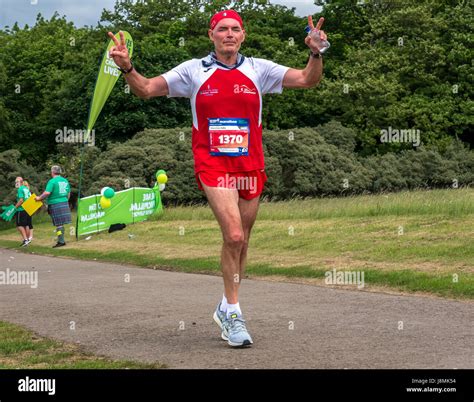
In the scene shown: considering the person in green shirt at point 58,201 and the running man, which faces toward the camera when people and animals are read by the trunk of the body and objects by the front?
the running man

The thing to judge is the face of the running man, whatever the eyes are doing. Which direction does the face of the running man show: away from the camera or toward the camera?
toward the camera

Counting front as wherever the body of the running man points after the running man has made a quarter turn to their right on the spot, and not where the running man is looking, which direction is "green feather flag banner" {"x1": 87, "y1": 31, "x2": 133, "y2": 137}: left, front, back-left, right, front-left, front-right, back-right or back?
right

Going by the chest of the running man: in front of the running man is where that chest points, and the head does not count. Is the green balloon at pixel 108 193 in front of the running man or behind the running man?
behind

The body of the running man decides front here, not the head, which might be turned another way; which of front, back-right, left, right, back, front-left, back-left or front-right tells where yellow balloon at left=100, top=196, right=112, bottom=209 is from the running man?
back

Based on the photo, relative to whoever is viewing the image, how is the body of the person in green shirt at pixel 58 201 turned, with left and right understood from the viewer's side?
facing away from the viewer and to the left of the viewer

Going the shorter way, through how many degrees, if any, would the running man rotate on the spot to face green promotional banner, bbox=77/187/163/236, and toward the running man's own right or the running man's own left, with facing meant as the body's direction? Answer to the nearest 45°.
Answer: approximately 180°

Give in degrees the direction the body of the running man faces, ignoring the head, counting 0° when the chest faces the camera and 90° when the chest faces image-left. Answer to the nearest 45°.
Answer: approximately 0°

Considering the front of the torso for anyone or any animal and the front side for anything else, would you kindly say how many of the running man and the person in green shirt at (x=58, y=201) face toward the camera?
1
